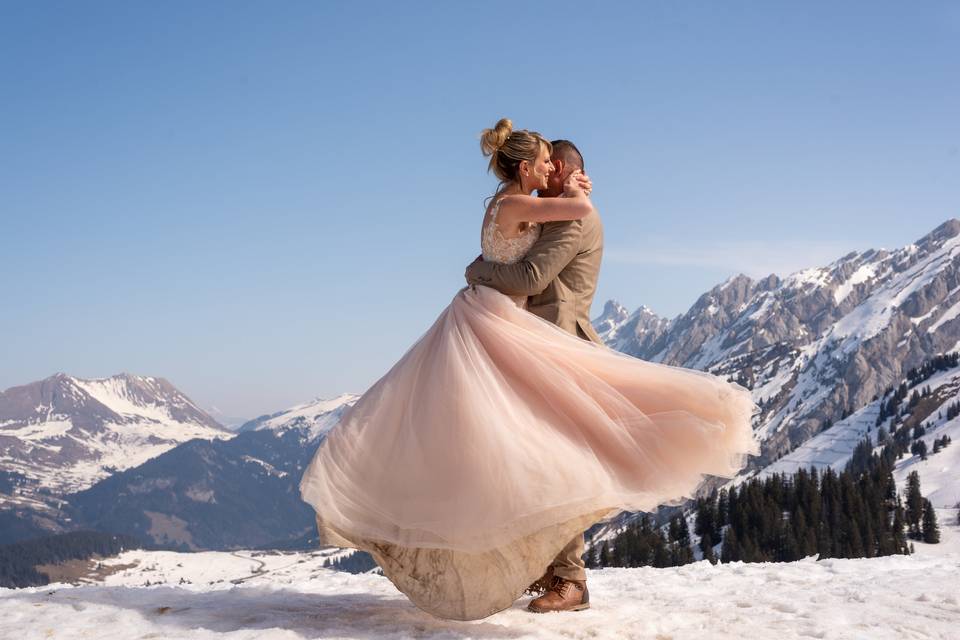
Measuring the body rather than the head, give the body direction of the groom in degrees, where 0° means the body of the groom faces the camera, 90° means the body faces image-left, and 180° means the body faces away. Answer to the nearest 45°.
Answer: approximately 90°
